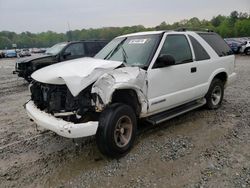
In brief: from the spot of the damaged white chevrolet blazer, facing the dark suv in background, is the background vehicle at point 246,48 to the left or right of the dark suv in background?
right

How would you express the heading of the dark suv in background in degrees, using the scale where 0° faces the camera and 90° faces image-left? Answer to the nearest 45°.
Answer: approximately 45°

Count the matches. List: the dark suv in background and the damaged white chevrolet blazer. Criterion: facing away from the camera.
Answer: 0

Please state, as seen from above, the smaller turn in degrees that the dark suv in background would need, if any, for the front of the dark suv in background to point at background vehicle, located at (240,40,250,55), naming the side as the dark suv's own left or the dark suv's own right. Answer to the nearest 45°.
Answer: approximately 180°

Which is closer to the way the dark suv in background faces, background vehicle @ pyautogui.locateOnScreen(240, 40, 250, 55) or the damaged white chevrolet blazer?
the damaged white chevrolet blazer

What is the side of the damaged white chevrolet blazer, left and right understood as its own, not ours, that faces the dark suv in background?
right

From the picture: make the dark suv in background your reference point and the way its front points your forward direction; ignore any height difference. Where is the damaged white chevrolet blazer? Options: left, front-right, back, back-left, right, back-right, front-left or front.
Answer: front-left

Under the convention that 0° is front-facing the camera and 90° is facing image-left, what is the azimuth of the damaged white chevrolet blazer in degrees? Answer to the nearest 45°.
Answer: approximately 45°

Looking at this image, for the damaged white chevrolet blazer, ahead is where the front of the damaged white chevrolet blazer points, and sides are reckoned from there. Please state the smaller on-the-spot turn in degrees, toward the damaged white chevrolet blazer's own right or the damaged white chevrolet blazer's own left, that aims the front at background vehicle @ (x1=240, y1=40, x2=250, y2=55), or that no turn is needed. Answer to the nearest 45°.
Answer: approximately 180°
